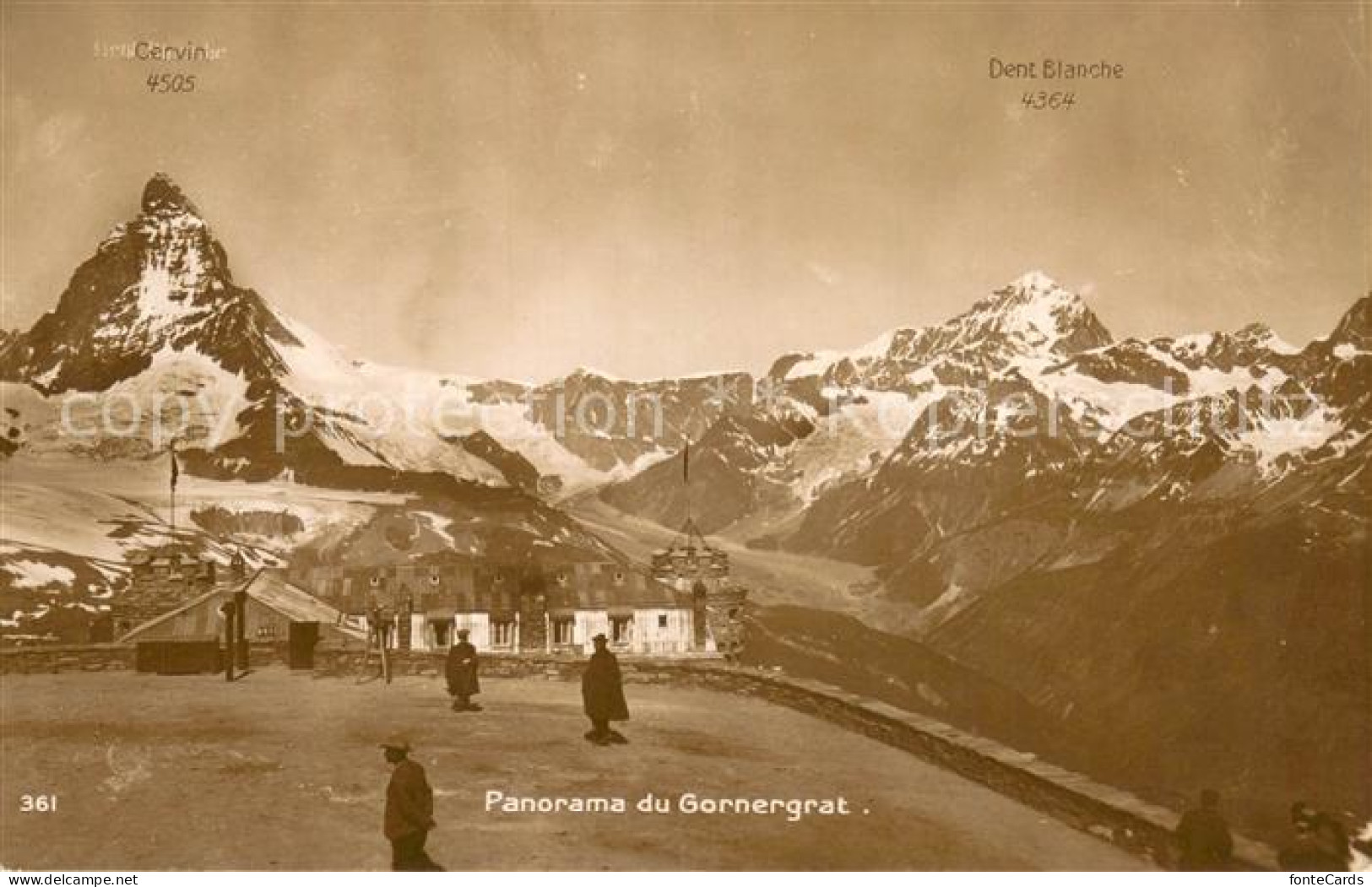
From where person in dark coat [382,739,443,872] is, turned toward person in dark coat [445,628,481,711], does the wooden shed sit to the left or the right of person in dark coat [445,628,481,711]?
left

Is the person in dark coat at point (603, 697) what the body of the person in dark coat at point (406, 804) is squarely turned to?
no

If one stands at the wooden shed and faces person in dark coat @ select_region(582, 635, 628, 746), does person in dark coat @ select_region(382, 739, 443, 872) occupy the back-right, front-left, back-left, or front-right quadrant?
front-right
